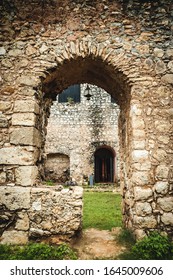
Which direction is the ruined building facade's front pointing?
toward the camera

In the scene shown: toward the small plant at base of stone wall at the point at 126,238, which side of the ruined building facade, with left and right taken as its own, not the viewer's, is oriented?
front

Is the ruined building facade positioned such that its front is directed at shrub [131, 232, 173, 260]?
yes
